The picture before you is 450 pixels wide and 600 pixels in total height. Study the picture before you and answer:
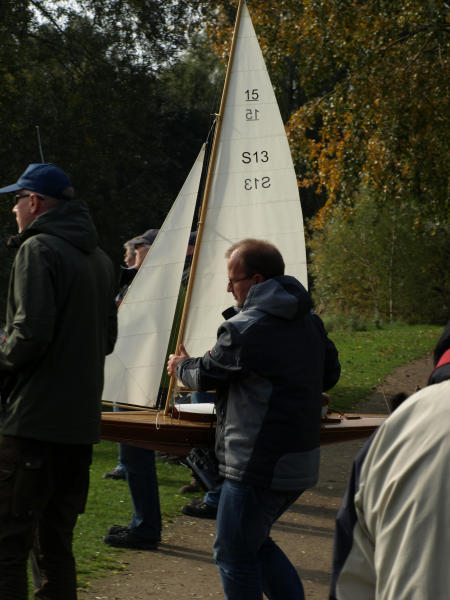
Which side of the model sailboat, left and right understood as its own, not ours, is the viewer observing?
left

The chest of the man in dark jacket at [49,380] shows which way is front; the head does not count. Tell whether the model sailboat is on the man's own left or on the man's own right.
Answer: on the man's own right

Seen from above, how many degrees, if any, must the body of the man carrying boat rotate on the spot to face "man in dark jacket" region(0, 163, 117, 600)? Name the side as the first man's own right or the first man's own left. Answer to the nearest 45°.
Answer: approximately 45° to the first man's own left

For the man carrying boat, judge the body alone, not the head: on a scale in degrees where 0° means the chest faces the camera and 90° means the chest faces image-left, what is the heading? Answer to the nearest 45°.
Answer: approximately 135°
